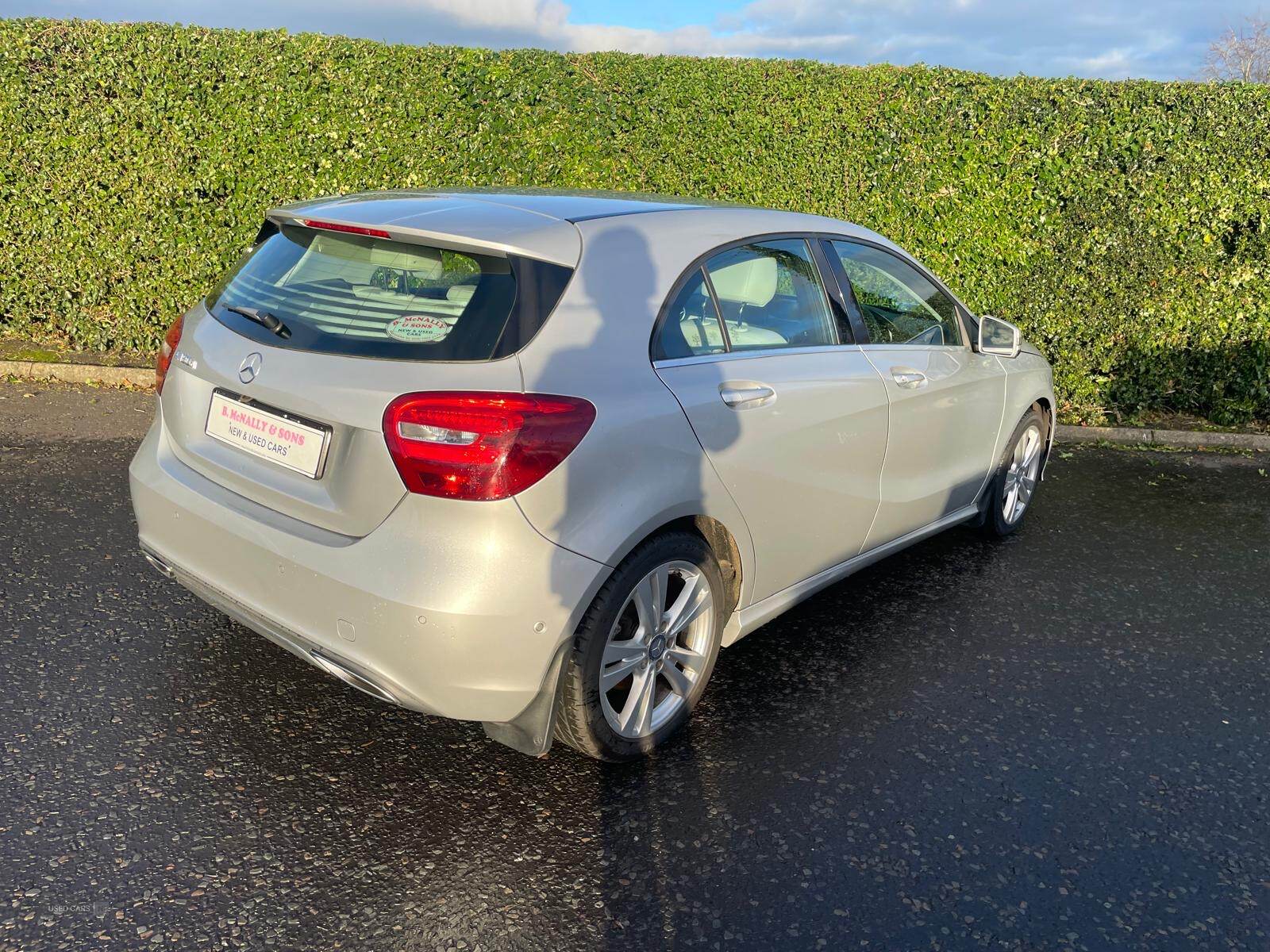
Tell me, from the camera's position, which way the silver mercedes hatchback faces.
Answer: facing away from the viewer and to the right of the viewer
